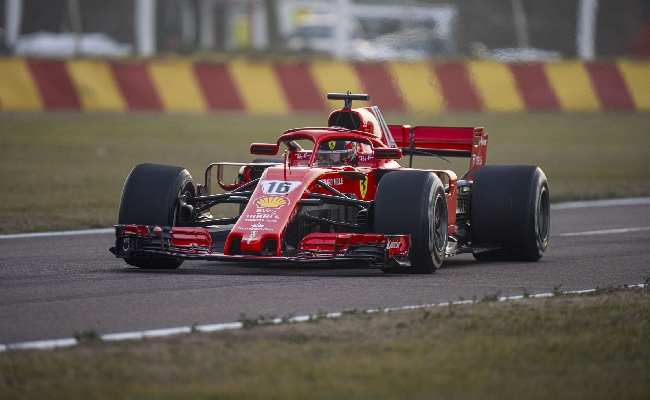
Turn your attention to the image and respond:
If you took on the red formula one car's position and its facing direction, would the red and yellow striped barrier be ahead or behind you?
behind

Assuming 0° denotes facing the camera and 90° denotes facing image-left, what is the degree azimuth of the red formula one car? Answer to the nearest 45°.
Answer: approximately 0°
